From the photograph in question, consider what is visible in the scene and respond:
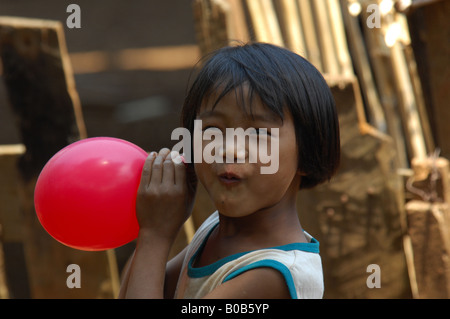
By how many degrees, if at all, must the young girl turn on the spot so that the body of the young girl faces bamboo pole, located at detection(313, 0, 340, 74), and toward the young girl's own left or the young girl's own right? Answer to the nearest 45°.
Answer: approximately 135° to the young girl's own right

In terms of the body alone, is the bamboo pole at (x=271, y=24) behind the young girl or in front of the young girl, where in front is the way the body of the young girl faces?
behind

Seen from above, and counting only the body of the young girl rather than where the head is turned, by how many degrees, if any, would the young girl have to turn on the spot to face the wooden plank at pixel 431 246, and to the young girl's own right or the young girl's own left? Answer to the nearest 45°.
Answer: approximately 180°

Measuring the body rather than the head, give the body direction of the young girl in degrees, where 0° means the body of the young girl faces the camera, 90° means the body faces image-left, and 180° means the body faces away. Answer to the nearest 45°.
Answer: approximately 45°

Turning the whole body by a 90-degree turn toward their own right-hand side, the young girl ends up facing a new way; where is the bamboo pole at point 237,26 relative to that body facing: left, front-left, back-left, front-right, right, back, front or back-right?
front-right

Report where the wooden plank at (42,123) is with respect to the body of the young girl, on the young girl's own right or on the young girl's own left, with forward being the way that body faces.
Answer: on the young girl's own right

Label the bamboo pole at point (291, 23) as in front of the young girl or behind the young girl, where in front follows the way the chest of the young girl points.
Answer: behind

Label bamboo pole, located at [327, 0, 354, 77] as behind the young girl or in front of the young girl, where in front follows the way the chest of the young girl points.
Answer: behind
